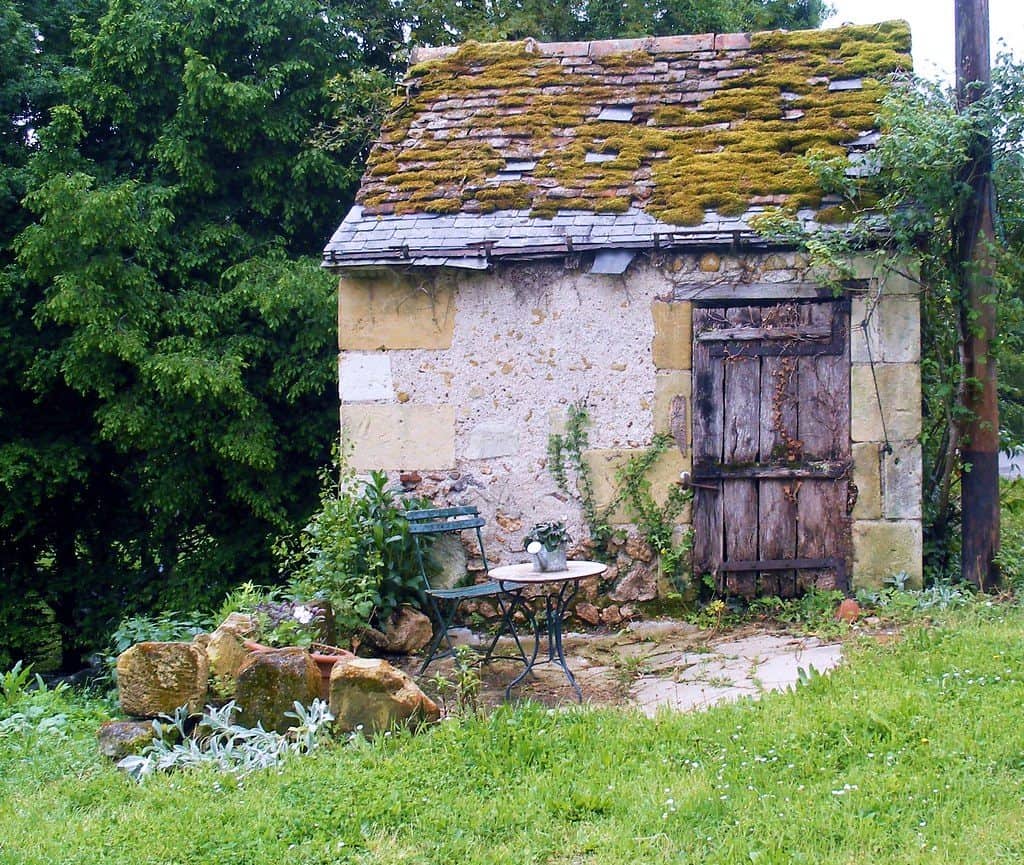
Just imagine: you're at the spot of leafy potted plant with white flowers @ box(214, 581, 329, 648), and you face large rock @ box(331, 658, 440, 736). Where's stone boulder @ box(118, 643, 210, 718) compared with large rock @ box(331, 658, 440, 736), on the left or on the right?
right

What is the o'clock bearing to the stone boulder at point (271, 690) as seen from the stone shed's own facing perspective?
The stone boulder is roughly at 1 o'clock from the stone shed.

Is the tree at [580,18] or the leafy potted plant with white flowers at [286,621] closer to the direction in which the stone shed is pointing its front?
the leafy potted plant with white flowers

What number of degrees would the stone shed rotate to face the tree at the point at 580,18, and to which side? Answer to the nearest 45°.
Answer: approximately 180°

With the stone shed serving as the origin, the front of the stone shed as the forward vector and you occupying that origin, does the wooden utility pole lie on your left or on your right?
on your left

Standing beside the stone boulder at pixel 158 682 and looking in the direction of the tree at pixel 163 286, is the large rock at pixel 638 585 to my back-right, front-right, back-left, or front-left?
front-right

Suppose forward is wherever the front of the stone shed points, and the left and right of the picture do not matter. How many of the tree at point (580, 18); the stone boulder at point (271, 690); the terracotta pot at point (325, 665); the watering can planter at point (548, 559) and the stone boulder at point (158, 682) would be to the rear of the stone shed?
1

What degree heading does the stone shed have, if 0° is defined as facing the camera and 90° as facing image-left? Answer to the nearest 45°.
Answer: approximately 0°

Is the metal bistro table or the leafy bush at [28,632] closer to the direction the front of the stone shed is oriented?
the metal bistro table

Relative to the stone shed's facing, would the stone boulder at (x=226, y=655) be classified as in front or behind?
in front

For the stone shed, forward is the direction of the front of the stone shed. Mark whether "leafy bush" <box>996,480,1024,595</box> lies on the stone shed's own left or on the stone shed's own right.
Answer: on the stone shed's own left

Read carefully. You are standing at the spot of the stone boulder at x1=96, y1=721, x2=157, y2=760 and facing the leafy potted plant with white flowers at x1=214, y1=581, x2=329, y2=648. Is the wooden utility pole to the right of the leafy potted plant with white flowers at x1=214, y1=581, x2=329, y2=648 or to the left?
right
